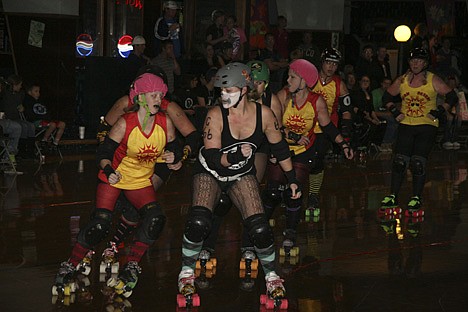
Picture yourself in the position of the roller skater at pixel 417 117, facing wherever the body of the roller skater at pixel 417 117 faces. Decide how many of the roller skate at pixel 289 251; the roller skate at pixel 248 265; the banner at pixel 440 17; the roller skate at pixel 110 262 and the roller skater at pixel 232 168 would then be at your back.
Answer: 1

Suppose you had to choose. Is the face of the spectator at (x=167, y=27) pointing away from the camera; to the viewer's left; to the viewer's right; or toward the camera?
toward the camera

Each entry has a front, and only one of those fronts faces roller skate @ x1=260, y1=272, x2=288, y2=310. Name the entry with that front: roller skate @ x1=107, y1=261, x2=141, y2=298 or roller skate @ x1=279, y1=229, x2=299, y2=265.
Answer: roller skate @ x1=279, y1=229, x2=299, y2=265

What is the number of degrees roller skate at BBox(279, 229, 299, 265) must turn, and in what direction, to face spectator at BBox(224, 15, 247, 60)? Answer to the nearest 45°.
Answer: approximately 180°

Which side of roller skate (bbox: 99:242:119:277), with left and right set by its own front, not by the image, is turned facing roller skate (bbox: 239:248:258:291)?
left

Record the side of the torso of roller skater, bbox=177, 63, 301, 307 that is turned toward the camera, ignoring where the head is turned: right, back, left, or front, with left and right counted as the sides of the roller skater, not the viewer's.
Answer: front

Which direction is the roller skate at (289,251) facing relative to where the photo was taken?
toward the camera

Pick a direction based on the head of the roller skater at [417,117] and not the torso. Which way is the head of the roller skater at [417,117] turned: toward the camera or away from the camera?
toward the camera

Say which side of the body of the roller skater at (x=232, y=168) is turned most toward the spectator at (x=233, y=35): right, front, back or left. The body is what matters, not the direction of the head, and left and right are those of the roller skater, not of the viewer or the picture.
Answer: back

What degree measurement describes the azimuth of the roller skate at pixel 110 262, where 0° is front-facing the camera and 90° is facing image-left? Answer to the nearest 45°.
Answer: approximately 0°

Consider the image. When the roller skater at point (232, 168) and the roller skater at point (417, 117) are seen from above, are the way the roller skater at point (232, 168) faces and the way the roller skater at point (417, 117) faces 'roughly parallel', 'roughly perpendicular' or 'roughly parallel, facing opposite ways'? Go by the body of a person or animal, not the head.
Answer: roughly parallel

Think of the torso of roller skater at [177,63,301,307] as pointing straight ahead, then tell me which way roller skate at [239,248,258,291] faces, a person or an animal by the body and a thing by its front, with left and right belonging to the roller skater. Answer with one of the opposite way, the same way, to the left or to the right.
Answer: the same way

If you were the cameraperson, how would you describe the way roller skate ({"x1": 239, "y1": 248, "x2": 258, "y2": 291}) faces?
facing the viewer

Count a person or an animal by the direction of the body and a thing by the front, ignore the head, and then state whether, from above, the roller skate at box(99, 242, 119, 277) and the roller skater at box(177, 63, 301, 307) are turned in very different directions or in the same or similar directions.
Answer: same or similar directions
